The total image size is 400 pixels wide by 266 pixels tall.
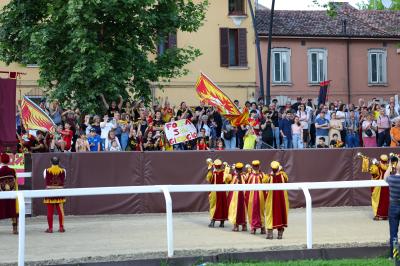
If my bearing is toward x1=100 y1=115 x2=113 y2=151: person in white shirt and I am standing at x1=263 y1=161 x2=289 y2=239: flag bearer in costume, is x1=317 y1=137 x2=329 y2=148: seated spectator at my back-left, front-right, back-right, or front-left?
front-right

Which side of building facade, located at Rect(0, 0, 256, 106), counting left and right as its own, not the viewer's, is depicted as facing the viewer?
front

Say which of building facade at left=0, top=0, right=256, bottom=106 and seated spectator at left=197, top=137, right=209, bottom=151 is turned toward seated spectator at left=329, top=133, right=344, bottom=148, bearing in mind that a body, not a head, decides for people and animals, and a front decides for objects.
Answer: the building facade

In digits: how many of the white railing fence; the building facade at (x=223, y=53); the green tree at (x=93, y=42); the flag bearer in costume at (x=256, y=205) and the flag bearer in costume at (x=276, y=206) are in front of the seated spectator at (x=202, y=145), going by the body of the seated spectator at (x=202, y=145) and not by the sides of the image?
3

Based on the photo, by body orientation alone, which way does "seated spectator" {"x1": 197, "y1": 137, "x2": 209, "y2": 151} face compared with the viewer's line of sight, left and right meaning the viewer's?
facing the viewer

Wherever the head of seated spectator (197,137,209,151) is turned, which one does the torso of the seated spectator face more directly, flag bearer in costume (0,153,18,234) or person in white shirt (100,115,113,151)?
the flag bearer in costume

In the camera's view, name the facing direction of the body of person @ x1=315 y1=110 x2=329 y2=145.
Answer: toward the camera

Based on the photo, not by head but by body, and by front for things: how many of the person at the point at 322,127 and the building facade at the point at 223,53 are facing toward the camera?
2

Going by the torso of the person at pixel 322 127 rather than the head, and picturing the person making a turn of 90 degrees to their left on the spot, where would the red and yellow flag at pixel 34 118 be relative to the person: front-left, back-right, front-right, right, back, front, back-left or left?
back-right

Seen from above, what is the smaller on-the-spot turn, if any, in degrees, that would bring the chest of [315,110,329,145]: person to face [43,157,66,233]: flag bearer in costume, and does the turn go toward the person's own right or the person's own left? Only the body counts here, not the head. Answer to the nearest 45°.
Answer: approximately 45° to the person's own right
